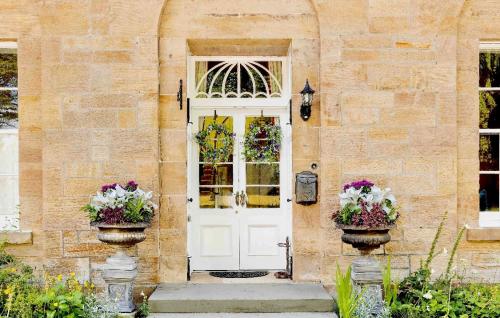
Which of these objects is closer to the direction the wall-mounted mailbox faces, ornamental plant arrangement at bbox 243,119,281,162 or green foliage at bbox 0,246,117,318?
the green foliage

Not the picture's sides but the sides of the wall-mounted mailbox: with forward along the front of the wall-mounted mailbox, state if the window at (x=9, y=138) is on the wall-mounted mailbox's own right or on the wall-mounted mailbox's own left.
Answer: on the wall-mounted mailbox's own right

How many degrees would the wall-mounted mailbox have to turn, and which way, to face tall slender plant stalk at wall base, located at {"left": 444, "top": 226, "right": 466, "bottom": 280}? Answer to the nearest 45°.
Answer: approximately 90° to its left

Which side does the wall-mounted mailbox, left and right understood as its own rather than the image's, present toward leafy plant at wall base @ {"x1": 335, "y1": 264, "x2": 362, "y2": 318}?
front

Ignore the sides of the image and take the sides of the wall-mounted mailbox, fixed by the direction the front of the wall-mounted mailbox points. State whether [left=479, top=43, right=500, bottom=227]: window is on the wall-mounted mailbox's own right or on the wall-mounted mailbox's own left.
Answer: on the wall-mounted mailbox's own left

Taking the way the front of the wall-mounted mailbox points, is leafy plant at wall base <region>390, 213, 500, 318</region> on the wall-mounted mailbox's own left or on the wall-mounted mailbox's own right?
on the wall-mounted mailbox's own left

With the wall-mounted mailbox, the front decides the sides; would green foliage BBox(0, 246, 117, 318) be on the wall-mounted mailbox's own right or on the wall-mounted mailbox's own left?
on the wall-mounted mailbox's own right

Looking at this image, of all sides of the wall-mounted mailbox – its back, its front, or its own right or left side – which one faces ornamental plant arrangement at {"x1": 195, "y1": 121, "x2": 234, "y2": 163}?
right

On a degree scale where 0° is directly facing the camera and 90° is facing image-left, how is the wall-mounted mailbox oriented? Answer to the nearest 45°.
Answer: approximately 0°

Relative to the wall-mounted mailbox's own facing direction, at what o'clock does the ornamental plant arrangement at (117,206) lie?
The ornamental plant arrangement is roughly at 2 o'clock from the wall-mounted mailbox.

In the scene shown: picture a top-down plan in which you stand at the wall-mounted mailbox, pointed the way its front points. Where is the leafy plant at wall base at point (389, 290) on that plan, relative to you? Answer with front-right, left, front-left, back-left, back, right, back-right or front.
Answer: front-left

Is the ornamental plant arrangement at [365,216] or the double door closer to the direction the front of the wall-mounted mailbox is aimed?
the ornamental plant arrangement
